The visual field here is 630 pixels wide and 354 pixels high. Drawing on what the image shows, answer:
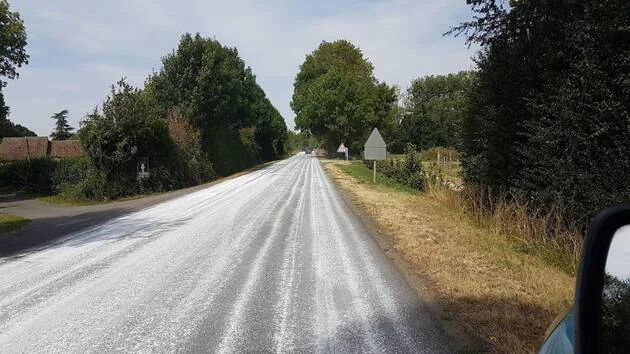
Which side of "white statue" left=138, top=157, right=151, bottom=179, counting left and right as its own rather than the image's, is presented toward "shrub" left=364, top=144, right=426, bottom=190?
left

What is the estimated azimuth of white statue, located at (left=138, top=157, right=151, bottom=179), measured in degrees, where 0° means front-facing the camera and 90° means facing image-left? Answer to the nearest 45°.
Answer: approximately 0°

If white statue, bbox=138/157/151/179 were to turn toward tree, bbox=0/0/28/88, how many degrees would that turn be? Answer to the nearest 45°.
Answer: approximately 135° to its right

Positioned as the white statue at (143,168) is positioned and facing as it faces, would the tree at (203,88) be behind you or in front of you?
behind

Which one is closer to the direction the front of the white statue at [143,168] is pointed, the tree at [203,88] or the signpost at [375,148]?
the signpost

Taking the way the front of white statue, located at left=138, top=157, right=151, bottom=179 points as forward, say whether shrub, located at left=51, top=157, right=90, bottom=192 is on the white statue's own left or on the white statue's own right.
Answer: on the white statue's own right

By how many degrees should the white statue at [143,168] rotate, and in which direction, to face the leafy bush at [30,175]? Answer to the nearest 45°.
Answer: approximately 135° to its right

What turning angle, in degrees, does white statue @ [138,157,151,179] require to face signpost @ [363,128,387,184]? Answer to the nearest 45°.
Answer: approximately 90° to its left

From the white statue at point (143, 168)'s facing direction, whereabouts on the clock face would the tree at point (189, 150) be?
The tree is roughly at 7 o'clock from the white statue.
